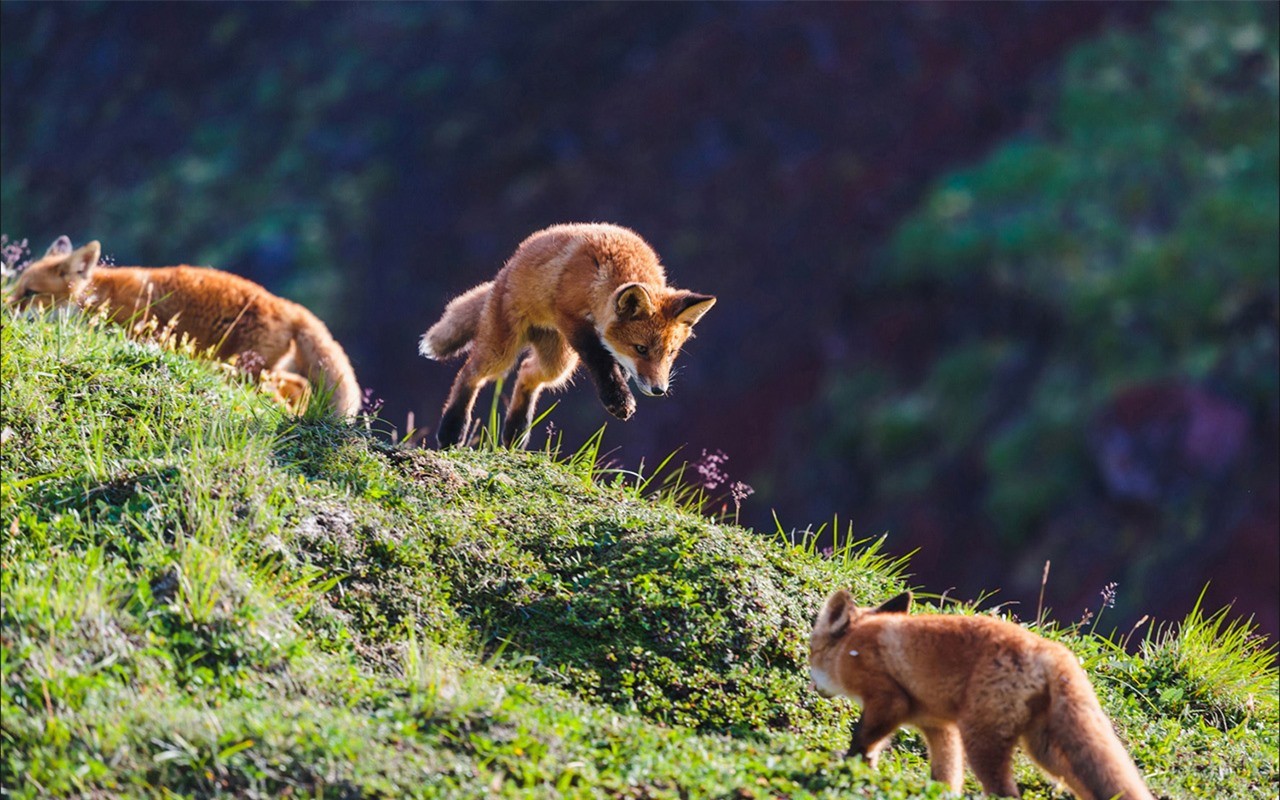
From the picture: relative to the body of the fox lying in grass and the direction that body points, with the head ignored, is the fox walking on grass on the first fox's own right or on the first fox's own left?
on the first fox's own left

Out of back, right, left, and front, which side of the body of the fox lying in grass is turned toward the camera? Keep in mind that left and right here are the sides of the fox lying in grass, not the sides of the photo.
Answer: left

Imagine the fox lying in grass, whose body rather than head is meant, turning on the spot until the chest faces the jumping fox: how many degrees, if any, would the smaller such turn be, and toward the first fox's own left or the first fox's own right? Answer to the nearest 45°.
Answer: approximately 135° to the first fox's own left
